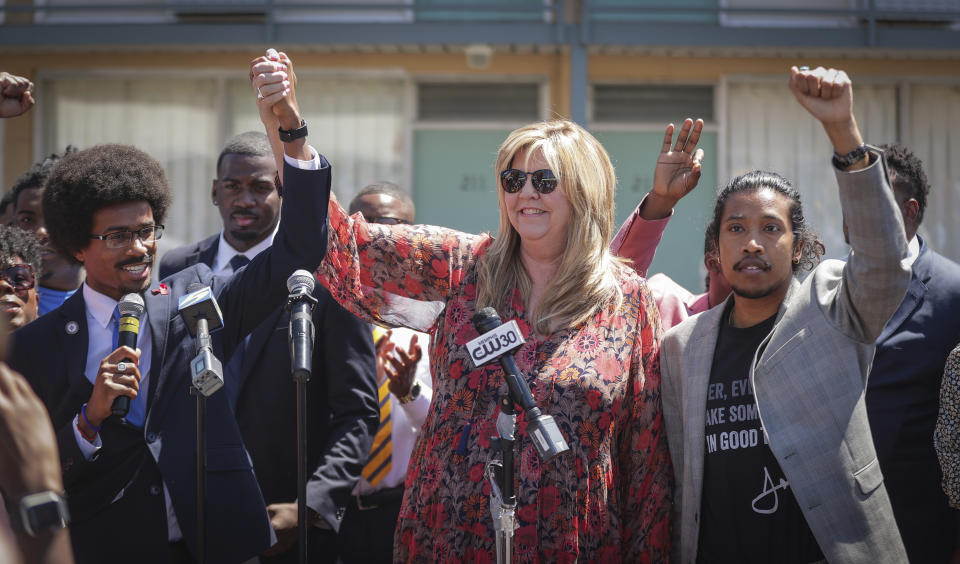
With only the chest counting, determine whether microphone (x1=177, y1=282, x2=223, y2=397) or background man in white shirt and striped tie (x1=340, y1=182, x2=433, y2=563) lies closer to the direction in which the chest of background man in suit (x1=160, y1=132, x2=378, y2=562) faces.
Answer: the microphone

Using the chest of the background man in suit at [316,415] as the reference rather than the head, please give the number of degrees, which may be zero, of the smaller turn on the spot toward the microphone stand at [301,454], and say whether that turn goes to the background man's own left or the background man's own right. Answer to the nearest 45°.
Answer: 0° — they already face it

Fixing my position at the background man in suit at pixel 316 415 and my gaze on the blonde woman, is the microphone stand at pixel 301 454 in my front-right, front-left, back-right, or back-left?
front-right

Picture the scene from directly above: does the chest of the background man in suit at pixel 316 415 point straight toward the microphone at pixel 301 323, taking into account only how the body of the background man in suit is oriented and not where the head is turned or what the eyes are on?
yes

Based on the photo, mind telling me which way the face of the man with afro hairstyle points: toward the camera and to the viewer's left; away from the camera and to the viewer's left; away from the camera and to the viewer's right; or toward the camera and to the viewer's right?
toward the camera and to the viewer's right

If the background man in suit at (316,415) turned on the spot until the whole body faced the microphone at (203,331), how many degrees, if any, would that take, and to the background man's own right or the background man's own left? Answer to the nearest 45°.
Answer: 0° — they already face it

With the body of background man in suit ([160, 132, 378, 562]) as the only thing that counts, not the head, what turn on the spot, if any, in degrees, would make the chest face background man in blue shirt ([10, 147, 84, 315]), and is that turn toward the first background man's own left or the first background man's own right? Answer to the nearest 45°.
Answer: approximately 135° to the first background man's own right

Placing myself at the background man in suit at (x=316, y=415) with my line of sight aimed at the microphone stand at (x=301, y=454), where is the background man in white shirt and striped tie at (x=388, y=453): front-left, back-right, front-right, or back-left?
back-left

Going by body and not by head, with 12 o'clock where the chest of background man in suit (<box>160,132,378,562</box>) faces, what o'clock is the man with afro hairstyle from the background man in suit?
The man with afro hairstyle is roughly at 1 o'clock from the background man in suit.

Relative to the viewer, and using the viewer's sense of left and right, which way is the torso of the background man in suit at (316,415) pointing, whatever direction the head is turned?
facing the viewer

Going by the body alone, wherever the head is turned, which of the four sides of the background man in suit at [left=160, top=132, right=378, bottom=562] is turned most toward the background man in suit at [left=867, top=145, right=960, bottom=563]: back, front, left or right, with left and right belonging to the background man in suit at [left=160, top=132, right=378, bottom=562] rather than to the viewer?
left

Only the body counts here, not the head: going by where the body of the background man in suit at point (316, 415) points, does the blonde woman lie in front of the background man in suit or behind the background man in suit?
in front
